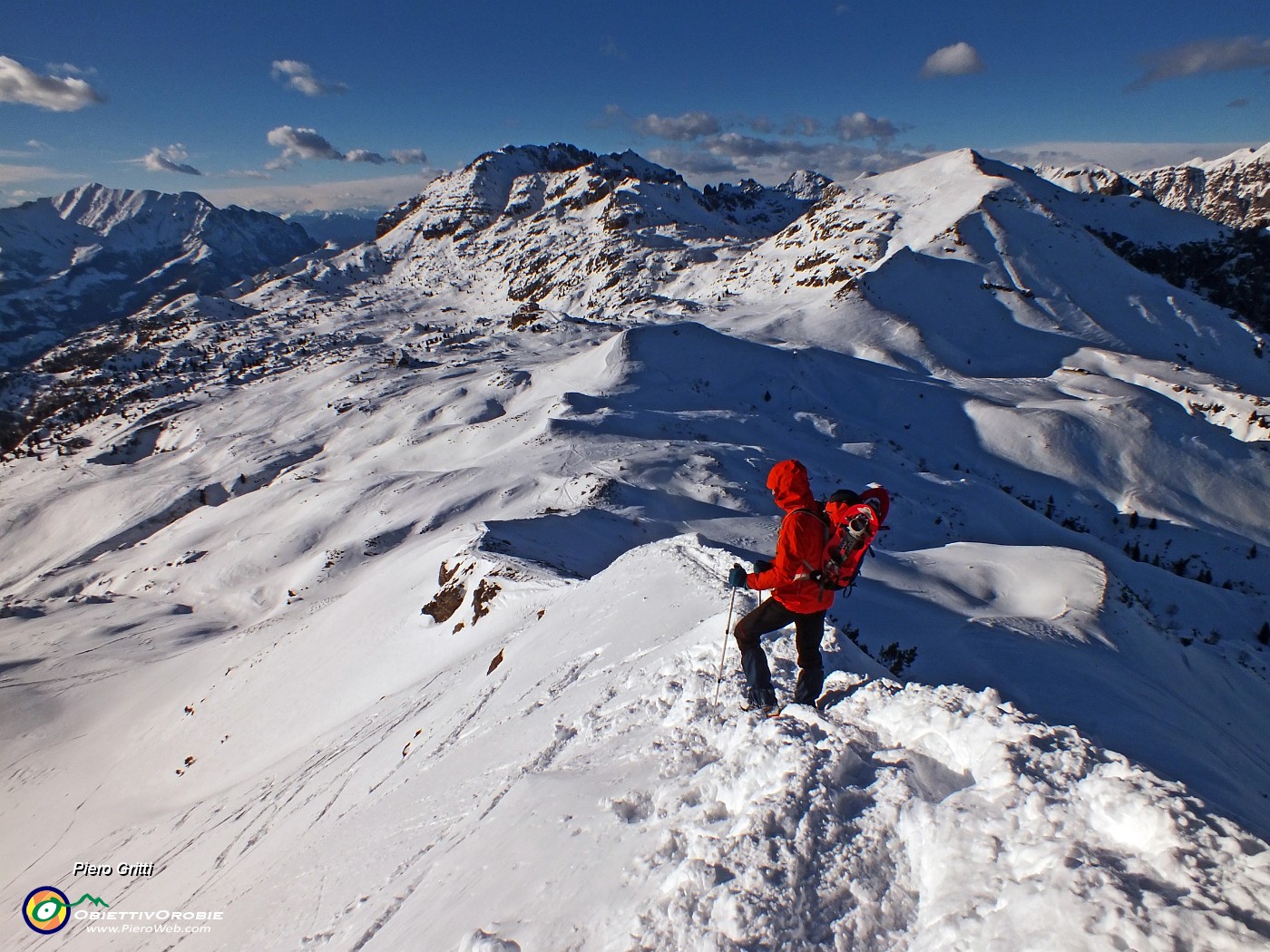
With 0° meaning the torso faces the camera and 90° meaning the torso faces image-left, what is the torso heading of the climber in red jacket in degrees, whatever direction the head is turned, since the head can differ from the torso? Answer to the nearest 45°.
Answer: approximately 90°
